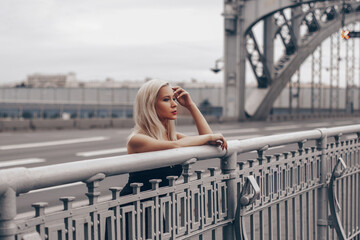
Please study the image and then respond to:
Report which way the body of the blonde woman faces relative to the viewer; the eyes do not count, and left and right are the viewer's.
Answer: facing the viewer and to the right of the viewer
